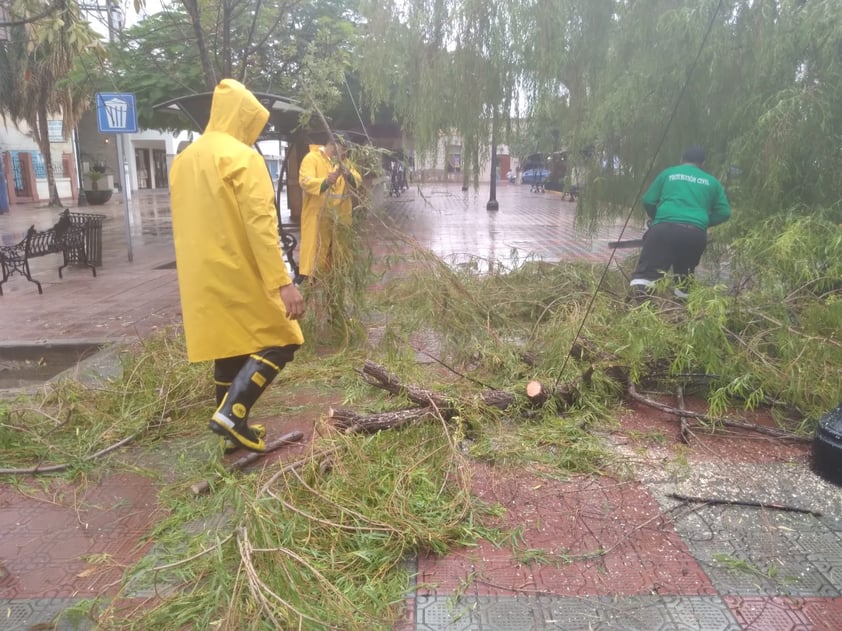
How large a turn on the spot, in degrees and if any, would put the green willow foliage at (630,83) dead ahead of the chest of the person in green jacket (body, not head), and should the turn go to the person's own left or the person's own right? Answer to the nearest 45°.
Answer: approximately 45° to the person's own left

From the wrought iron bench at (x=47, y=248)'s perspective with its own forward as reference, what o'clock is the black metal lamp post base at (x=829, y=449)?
The black metal lamp post base is roughly at 1 o'clock from the wrought iron bench.

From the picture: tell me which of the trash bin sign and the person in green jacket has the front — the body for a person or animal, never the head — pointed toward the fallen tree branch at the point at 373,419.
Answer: the trash bin sign

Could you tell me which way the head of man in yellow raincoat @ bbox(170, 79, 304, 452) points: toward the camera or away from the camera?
away from the camera

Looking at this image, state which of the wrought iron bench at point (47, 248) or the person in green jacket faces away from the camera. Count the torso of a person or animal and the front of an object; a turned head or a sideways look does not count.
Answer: the person in green jacket

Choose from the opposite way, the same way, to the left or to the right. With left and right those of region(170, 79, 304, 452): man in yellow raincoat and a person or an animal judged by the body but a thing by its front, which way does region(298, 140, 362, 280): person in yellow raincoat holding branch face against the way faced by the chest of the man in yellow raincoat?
to the right

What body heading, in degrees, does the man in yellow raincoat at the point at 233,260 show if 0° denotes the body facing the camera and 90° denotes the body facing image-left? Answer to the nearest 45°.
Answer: approximately 225°

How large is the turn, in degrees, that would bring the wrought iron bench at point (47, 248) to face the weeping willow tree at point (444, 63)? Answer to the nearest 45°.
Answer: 0° — it already faces it

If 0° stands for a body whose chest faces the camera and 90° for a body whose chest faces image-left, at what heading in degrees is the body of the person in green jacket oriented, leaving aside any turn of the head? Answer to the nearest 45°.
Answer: approximately 180°

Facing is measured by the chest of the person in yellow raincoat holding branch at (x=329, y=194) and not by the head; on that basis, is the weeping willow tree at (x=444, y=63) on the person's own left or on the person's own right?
on the person's own left

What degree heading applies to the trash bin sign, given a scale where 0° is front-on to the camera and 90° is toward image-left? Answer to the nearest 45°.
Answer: approximately 0°

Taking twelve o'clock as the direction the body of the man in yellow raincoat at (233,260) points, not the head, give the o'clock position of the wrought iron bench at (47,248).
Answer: The wrought iron bench is roughly at 10 o'clock from the man in yellow raincoat.
